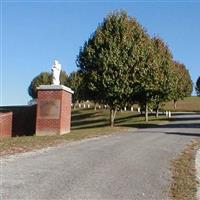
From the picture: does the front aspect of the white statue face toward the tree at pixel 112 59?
no

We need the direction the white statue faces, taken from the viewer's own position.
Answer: facing the viewer and to the left of the viewer
